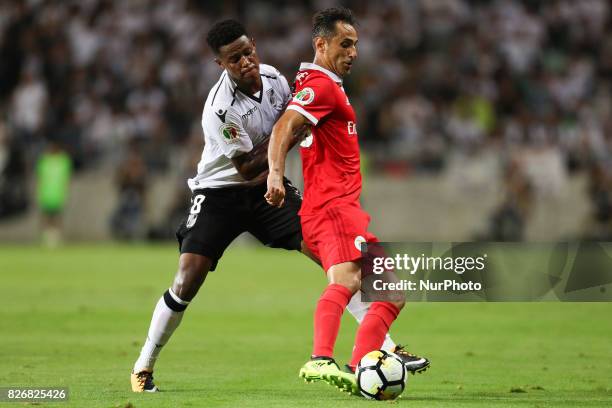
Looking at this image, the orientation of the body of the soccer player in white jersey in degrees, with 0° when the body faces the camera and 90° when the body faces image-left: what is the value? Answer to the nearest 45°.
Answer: approximately 315°

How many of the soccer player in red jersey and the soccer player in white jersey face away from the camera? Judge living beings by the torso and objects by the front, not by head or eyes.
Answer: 0

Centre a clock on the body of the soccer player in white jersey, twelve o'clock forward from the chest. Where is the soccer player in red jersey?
The soccer player in red jersey is roughly at 12 o'clock from the soccer player in white jersey.

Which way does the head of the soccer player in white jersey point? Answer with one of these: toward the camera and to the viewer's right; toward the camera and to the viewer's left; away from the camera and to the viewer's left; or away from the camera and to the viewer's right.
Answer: toward the camera and to the viewer's right
